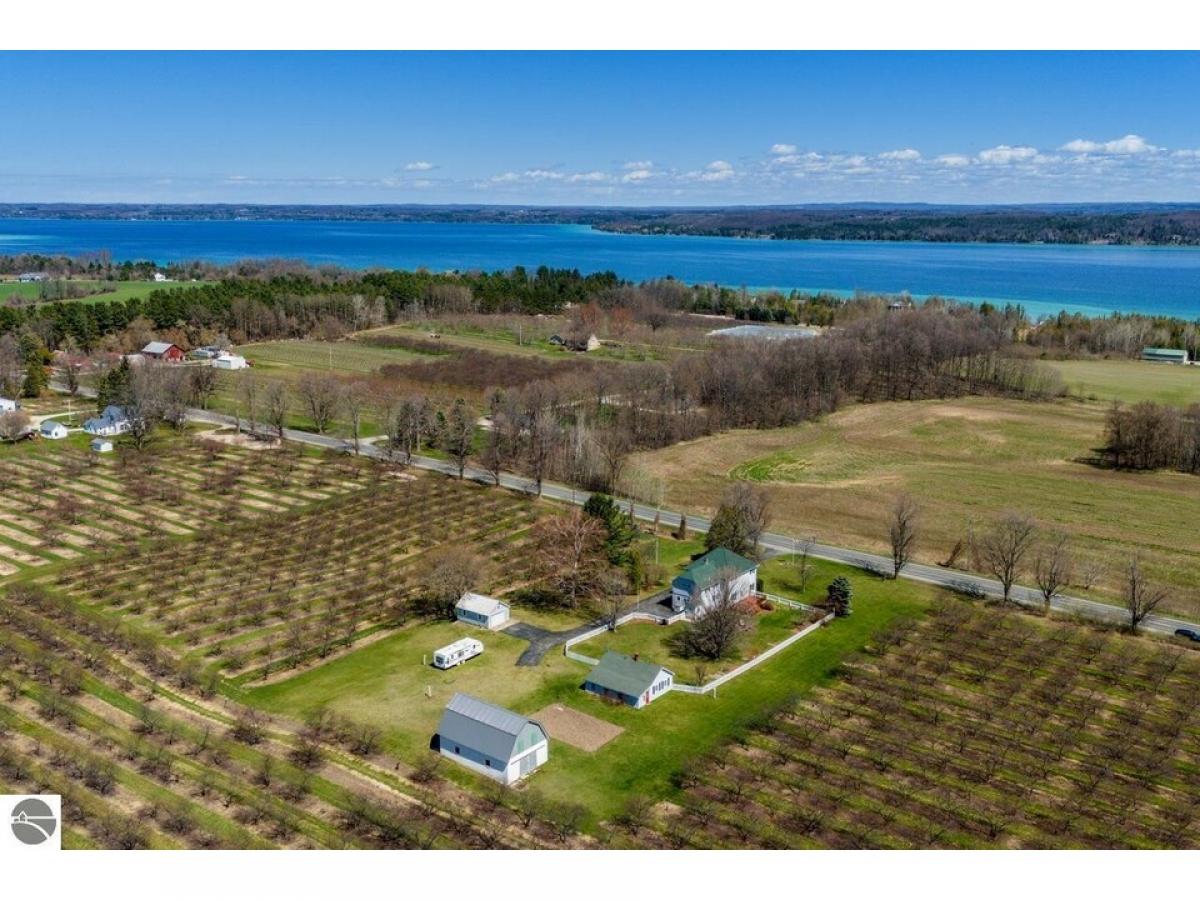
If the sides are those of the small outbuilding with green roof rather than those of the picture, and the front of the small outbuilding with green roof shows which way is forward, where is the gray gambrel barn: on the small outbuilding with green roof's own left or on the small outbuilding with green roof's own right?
on the small outbuilding with green roof's own right

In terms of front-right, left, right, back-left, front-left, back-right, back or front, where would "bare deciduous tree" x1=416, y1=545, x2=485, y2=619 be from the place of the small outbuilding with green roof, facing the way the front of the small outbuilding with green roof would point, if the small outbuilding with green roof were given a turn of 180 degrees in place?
front

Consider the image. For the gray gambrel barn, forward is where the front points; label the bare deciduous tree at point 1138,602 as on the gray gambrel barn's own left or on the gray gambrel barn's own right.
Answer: on the gray gambrel barn's own left

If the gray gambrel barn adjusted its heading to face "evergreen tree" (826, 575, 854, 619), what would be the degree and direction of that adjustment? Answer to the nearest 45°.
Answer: approximately 90° to its left

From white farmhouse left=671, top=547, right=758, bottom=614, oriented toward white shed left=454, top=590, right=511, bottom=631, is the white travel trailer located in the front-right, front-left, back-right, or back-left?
front-left

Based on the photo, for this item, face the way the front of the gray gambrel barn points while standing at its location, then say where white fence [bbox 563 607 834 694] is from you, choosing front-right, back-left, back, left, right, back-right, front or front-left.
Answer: left

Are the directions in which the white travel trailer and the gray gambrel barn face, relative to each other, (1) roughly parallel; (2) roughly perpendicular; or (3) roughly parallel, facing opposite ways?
roughly perpendicular

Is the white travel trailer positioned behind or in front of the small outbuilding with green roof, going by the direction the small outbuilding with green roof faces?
behind

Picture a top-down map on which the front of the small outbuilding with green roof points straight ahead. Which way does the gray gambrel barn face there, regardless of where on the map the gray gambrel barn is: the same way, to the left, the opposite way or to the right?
the same way

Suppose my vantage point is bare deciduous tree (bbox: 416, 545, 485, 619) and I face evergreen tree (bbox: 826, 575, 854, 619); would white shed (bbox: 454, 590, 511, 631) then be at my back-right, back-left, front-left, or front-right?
front-right

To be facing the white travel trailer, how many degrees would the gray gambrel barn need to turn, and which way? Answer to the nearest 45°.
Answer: approximately 135° to its left

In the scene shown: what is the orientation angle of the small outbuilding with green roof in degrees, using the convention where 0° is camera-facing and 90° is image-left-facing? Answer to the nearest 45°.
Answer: approximately 315°

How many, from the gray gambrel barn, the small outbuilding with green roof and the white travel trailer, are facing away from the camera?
0
